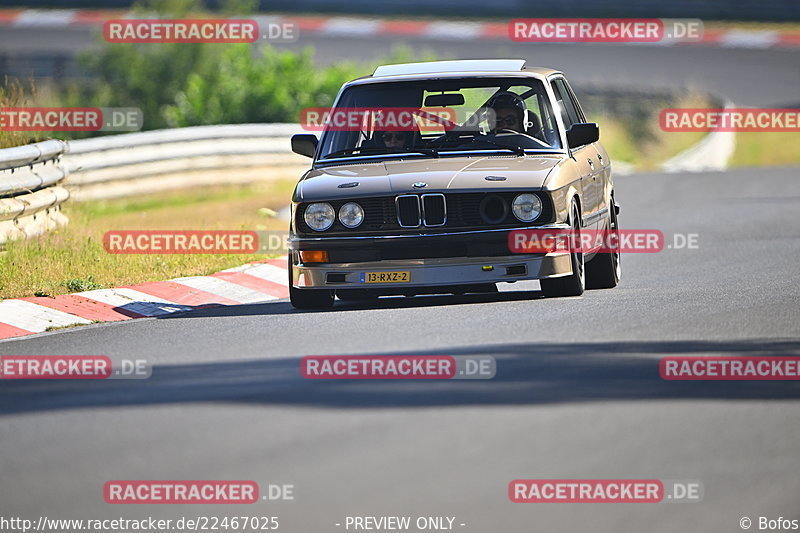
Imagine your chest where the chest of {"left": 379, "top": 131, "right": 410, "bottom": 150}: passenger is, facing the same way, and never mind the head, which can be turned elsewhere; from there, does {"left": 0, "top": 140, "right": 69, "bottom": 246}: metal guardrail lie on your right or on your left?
on your right

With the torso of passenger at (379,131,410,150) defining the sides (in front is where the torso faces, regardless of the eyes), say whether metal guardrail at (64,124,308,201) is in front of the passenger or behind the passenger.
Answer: behind
